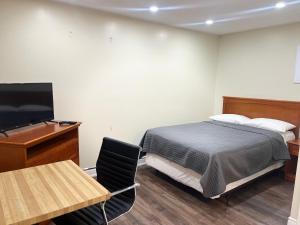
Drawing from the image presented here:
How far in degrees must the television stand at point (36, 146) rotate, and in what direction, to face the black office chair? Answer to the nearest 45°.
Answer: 0° — it already faces it

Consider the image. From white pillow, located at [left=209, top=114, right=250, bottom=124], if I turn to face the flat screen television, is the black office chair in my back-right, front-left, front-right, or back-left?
front-left

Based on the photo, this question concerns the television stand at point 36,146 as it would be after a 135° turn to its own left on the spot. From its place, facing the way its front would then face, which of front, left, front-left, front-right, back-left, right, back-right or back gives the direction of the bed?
right

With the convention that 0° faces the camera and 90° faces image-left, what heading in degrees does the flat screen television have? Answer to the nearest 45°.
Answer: approximately 315°

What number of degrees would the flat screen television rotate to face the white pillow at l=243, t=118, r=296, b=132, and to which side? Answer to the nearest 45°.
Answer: approximately 45° to its left

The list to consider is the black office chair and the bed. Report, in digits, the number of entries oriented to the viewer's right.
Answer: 0

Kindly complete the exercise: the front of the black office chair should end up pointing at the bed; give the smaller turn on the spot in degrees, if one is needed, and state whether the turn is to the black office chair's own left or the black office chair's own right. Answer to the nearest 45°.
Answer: approximately 180°

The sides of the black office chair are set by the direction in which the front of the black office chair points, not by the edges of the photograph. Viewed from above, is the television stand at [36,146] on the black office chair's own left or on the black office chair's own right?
on the black office chair's own right

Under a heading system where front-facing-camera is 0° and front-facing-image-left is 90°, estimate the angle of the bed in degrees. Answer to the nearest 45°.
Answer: approximately 45°

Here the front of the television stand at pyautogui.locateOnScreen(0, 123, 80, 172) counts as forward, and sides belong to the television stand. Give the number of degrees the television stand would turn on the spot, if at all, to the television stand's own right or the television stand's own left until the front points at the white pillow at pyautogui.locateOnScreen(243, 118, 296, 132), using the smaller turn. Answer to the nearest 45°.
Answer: approximately 45° to the television stand's own left
